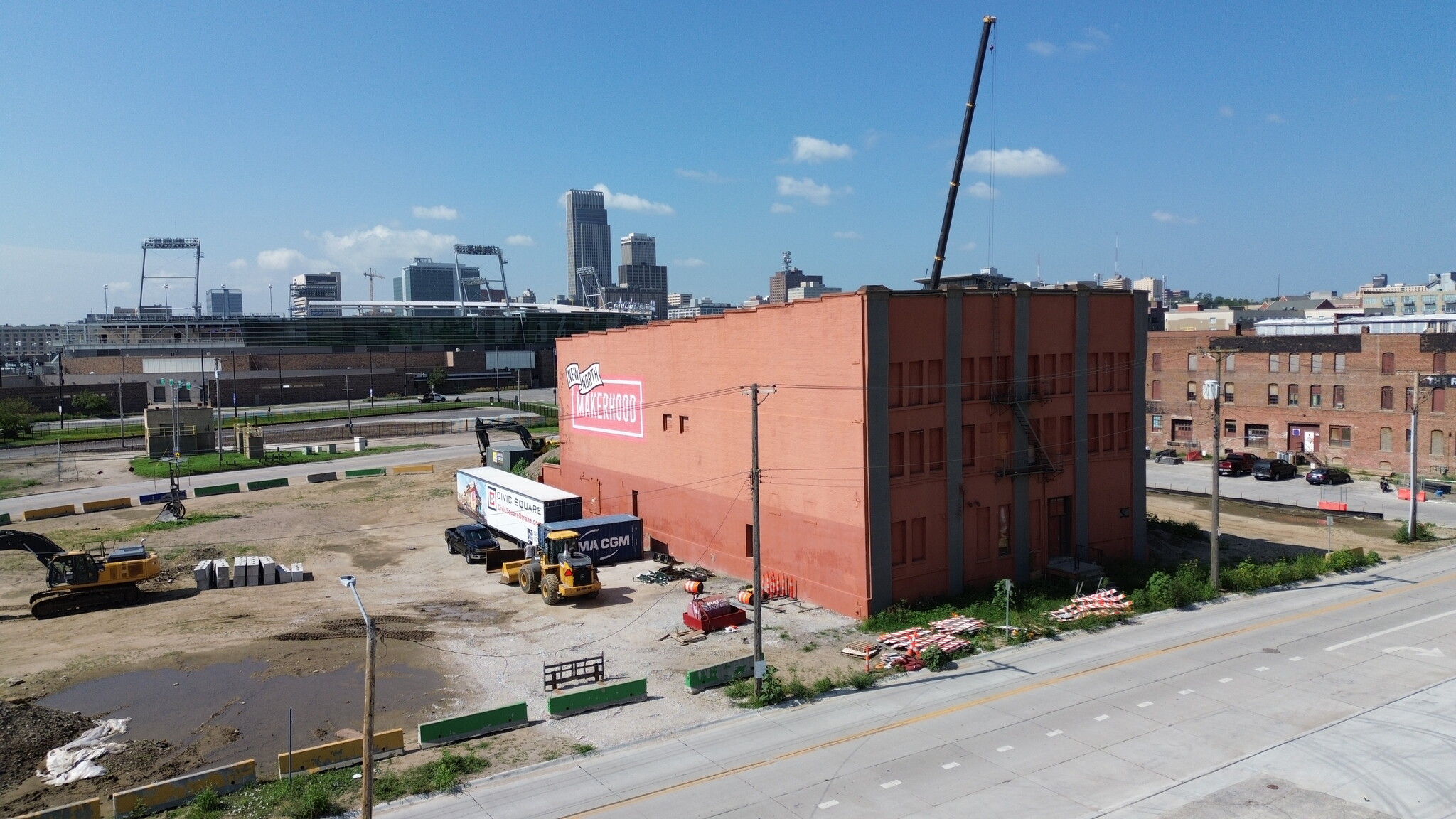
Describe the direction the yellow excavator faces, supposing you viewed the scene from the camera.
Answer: facing to the left of the viewer

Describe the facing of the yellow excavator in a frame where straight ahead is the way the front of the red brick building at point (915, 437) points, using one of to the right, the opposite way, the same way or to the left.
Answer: to the right

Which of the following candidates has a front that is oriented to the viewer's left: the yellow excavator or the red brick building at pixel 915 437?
the yellow excavator

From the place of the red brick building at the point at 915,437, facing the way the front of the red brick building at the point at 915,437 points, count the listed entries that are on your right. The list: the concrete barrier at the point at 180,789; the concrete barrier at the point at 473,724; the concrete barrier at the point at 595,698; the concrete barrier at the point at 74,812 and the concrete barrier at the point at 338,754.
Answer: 5

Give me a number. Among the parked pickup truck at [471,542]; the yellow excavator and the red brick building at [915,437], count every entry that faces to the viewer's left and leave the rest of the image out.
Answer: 1

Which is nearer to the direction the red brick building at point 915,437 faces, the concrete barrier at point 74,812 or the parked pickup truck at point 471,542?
the concrete barrier

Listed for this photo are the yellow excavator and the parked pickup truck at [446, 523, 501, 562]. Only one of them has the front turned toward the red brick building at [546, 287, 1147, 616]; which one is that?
the parked pickup truck

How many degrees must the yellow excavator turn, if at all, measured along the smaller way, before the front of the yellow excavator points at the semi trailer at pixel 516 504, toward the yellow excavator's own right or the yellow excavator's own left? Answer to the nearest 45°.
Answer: approximately 180°

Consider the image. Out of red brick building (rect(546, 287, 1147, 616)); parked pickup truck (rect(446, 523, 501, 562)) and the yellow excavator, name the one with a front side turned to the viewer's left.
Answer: the yellow excavator

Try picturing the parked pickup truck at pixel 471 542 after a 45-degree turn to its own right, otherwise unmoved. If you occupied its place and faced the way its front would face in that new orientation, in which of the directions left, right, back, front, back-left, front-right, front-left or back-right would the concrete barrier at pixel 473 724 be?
front

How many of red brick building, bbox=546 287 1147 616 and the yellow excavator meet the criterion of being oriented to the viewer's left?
1

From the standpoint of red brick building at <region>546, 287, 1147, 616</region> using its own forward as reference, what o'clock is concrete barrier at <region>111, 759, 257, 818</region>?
The concrete barrier is roughly at 3 o'clock from the red brick building.

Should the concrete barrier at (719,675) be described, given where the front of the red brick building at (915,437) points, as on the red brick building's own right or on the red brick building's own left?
on the red brick building's own right

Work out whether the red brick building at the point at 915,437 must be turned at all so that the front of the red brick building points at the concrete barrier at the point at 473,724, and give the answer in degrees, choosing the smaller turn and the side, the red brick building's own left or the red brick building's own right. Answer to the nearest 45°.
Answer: approximately 90° to the red brick building's own right
